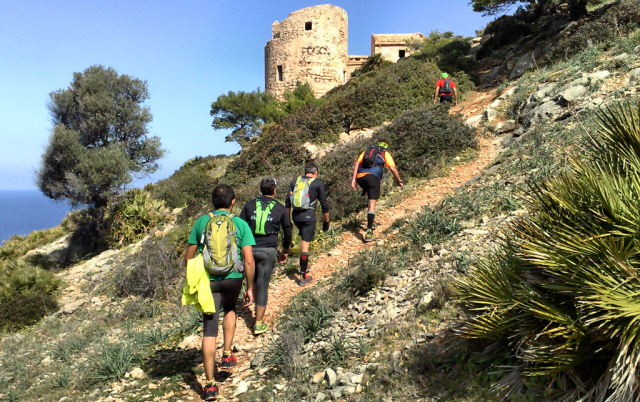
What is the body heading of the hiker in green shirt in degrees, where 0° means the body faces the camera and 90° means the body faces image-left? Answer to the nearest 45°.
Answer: approximately 180°

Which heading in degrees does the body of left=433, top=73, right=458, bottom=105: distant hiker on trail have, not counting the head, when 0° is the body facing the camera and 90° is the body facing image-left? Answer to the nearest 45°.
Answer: approximately 180°

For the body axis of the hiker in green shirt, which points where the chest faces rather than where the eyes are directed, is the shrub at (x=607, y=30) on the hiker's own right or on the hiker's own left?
on the hiker's own right

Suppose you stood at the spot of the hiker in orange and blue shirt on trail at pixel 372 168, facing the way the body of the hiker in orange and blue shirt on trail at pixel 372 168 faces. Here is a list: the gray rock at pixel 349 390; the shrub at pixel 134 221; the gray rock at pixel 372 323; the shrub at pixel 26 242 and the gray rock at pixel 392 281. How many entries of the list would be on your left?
2

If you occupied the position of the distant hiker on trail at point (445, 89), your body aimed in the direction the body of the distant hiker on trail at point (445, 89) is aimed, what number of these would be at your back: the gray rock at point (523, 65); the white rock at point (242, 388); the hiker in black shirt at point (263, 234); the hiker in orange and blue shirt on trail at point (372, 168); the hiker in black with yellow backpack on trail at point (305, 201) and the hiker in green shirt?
5

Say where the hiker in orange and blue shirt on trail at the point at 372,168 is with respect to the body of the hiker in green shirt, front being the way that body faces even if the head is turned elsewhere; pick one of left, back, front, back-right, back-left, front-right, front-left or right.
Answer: front-right

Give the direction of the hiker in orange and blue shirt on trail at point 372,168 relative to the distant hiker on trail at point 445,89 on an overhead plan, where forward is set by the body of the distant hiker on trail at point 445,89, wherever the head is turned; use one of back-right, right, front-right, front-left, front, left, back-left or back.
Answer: back

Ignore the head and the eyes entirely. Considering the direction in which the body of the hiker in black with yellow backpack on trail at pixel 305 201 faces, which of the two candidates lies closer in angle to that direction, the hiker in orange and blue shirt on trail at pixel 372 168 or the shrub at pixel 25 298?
the hiker in orange and blue shirt on trail

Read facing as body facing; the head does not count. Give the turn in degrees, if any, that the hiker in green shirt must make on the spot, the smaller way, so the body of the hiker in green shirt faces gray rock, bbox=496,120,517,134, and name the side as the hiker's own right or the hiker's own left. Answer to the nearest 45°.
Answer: approximately 45° to the hiker's own right

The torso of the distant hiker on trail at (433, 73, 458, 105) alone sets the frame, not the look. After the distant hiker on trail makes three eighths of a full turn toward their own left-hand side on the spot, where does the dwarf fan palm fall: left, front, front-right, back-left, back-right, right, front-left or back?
front-left

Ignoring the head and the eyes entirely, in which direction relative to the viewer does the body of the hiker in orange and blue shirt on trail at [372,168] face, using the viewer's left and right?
facing away from the viewer and to the right of the viewer

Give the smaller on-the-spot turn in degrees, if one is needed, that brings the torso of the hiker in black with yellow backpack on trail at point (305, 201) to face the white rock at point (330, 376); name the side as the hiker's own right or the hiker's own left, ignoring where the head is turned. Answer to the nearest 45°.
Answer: approximately 135° to the hiker's own right

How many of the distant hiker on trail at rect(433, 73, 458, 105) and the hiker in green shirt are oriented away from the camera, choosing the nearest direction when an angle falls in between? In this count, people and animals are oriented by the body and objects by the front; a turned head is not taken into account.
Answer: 2

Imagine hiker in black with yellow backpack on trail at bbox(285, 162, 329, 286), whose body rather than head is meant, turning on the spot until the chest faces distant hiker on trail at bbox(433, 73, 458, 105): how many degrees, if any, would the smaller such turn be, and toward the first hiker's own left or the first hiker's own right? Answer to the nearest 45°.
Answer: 0° — they already face them

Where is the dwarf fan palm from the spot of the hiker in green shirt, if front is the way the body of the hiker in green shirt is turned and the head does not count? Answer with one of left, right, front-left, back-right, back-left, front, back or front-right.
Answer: back-right

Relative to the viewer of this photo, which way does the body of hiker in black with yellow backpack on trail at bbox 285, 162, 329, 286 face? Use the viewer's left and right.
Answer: facing away from the viewer and to the right of the viewer
